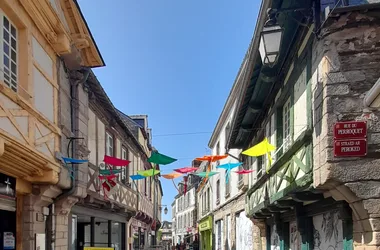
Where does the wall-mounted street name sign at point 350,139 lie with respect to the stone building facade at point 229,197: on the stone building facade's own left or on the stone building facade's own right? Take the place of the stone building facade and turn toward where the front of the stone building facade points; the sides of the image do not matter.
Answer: on the stone building facade's own left

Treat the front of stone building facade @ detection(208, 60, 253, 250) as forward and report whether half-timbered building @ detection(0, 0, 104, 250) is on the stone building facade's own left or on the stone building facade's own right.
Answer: on the stone building facade's own left

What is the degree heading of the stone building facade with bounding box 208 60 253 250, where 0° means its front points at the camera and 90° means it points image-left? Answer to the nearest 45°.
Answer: approximately 90°

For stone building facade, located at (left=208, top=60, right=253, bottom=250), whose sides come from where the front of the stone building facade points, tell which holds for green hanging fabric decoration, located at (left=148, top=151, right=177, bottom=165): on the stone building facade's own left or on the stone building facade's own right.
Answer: on the stone building facade's own left

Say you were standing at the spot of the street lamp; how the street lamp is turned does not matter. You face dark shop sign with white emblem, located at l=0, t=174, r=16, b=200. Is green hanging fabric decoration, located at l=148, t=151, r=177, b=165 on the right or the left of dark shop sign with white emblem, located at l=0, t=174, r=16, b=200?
right

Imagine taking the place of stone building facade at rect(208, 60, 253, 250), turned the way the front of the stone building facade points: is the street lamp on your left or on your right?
on your left

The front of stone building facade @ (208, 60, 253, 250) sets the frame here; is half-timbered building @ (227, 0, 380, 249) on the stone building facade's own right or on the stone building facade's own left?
on the stone building facade's own left
